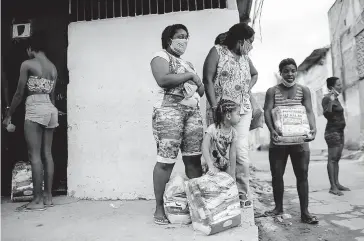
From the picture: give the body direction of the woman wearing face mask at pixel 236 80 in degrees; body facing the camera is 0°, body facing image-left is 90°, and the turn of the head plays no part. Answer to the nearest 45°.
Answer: approximately 315°

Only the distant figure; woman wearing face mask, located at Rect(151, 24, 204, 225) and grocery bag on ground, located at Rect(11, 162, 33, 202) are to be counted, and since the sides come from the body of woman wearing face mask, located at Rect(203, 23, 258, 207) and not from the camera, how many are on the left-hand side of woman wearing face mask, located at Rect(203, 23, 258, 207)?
1

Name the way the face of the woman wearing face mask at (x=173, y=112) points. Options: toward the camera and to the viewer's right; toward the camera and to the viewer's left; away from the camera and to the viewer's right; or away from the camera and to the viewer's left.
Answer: toward the camera and to the viewer's right
